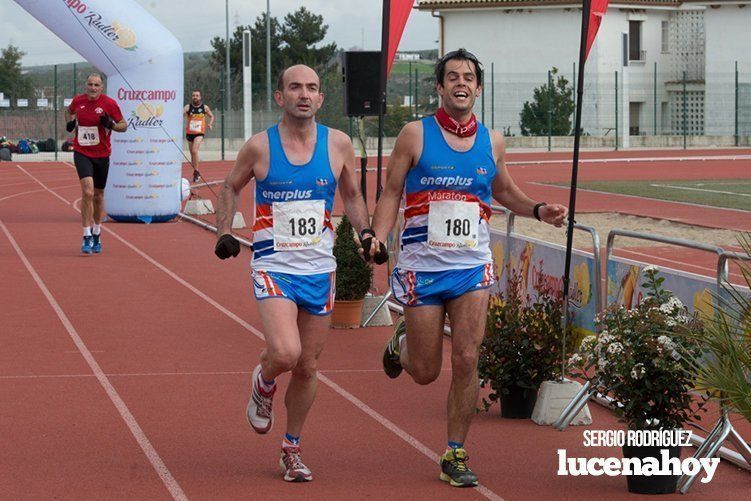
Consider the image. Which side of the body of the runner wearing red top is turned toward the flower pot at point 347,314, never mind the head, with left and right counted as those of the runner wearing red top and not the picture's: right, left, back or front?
front

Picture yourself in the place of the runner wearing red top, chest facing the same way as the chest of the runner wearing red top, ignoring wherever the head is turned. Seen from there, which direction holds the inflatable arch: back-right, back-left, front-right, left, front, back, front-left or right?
back

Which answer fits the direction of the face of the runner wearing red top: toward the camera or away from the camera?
toward the camera

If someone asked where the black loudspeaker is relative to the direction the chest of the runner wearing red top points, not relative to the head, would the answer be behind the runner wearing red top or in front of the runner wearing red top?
in front

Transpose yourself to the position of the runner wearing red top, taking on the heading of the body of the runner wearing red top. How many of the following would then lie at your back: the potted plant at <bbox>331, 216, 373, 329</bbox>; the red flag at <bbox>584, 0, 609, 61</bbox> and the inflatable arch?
1

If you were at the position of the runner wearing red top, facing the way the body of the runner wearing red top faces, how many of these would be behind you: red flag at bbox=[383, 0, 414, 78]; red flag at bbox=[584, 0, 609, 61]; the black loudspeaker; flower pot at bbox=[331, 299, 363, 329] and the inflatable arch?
1

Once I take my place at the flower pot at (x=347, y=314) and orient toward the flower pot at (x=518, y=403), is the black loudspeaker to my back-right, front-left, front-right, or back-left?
back-left

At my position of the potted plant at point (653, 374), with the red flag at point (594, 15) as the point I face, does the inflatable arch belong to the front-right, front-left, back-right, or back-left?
front-left

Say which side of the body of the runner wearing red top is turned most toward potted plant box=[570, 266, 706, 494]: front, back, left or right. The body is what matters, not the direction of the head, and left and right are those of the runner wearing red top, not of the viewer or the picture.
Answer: front

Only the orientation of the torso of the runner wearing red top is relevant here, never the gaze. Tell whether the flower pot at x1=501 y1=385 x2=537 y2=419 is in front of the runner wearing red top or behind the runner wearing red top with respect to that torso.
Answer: in front

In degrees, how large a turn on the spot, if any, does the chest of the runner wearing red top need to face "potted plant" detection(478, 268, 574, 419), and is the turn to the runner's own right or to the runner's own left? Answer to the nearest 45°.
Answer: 0° — they already face it

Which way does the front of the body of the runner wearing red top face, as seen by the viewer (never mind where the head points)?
toward the camera
